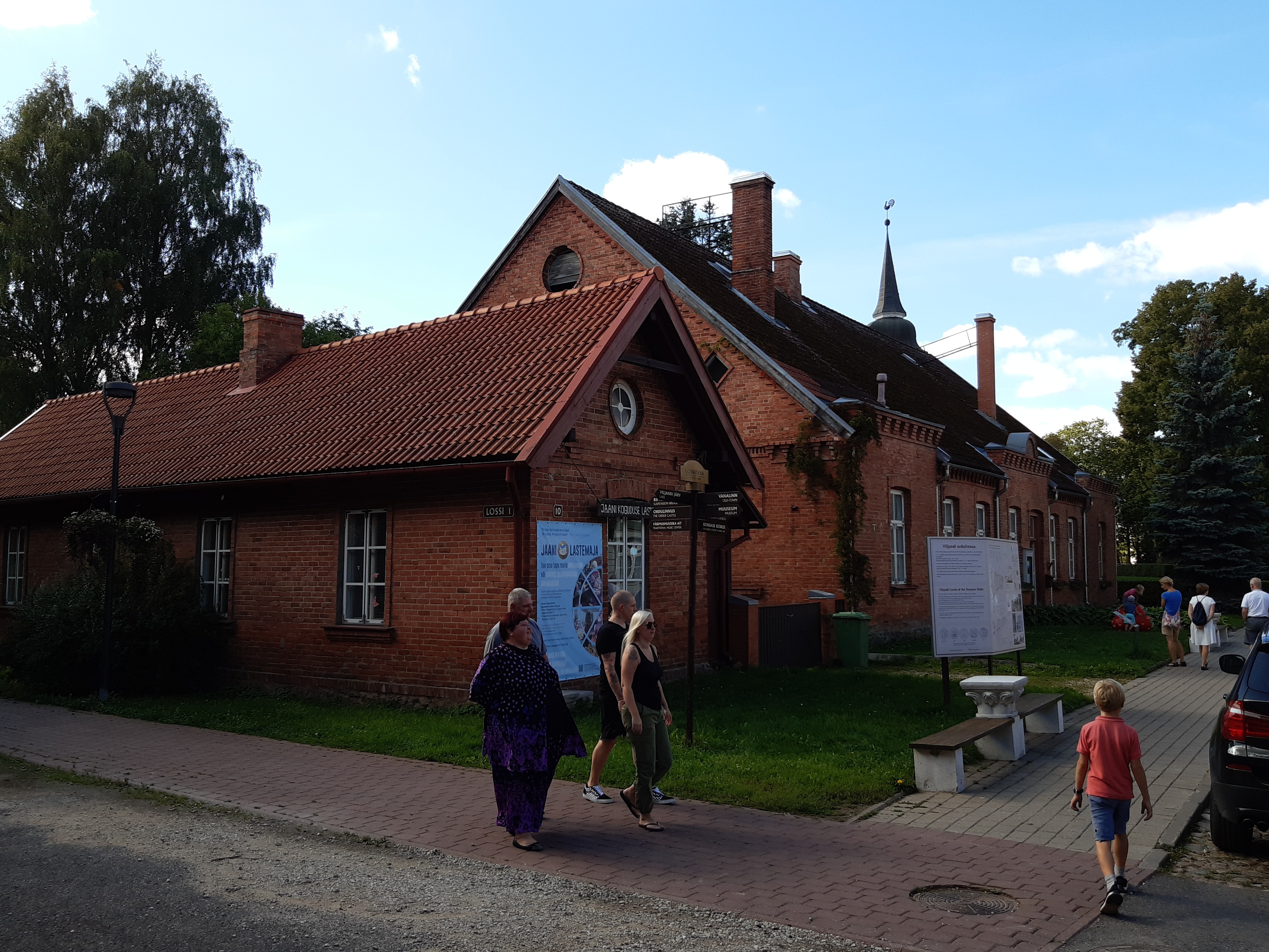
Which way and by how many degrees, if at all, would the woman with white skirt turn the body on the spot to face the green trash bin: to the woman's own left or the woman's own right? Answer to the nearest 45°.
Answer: approximately 135° to the woman's own left

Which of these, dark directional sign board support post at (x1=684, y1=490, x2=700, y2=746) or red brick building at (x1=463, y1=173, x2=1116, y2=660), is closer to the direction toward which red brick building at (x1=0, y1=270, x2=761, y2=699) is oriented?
the dark directional sign board support post

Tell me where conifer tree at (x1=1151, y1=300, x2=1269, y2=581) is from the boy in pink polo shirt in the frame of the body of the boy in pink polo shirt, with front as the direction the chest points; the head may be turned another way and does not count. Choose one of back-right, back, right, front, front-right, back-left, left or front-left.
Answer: front

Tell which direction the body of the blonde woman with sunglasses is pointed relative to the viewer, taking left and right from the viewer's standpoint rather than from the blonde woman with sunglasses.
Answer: facing the viewer and to the right of the viewer

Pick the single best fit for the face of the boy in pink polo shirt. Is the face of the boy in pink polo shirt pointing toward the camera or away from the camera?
away from the camera

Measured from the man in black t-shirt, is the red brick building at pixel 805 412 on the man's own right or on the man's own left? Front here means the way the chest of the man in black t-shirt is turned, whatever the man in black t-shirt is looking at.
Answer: on the man's own left

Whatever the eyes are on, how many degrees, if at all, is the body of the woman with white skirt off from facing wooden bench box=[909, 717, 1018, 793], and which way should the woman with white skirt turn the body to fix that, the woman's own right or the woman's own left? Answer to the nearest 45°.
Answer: approximately 180°

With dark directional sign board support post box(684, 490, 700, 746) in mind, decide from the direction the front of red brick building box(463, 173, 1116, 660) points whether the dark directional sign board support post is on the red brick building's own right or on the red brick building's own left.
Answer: on the red brick building's own right

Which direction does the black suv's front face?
away from the camera

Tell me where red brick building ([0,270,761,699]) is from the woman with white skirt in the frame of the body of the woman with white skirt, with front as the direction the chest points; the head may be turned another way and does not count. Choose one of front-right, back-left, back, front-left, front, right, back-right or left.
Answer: back-left

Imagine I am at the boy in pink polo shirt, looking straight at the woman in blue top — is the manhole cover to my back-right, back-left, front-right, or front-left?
back-left

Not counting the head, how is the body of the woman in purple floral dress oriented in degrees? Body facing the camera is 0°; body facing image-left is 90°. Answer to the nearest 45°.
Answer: approximately 315°

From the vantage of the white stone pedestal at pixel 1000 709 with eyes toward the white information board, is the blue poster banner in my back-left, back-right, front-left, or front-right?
front-left

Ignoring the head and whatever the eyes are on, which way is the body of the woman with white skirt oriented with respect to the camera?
away from the camera
